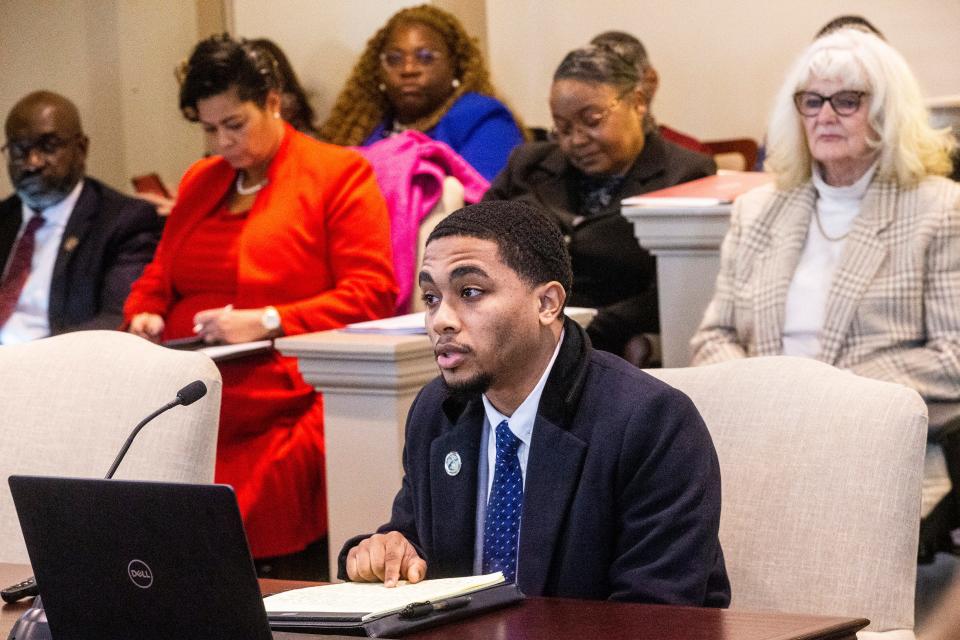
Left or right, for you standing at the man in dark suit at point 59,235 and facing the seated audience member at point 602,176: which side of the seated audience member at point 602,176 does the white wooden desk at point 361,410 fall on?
right

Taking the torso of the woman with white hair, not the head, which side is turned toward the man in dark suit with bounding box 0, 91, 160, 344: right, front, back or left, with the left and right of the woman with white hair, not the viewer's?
right

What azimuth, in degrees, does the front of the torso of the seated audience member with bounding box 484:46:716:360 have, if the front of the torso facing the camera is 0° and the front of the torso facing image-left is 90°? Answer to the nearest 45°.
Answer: approximately 45°

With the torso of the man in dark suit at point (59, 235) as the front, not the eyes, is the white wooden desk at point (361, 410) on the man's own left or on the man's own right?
on the man's own left

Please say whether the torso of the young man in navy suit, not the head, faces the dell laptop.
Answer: yes

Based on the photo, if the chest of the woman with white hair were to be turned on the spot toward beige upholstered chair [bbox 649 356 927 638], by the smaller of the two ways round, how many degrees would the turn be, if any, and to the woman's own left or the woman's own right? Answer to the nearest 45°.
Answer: approximately 45° to the woman's own left
